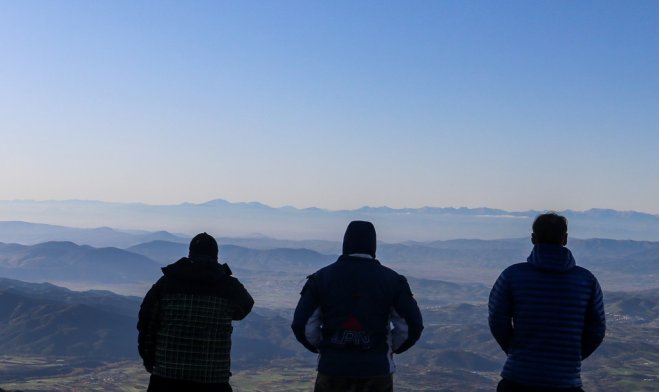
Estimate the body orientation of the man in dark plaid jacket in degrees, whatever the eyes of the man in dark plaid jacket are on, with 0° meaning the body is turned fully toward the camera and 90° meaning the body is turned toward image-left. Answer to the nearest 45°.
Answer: approximately 180°

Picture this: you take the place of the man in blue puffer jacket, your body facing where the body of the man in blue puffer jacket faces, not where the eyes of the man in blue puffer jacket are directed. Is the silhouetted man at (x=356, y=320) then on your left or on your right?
on your left

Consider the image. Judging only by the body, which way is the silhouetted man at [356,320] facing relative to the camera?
away from the camera

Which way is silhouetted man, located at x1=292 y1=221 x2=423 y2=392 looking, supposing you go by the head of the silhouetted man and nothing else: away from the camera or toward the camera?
away from the camera

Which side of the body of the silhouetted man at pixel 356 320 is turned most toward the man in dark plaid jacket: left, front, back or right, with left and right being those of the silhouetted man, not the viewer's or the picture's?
left

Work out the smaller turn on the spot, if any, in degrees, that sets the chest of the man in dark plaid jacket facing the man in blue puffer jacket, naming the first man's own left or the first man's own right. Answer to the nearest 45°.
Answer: approximately 135° to the first man's own right

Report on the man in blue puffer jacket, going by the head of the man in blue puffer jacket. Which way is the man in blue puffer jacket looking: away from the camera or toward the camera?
away from the camera

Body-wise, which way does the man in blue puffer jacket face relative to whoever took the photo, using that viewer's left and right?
facing away from the viewer

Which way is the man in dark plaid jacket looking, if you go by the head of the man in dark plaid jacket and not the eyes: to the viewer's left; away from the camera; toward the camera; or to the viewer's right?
away from the camera

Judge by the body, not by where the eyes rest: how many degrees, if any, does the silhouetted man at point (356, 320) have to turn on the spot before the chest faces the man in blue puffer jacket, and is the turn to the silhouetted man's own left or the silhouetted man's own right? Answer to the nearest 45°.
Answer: approximately 90° to the silhouetted man's own right

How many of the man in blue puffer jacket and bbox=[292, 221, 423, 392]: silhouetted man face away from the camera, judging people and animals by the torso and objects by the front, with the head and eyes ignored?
2

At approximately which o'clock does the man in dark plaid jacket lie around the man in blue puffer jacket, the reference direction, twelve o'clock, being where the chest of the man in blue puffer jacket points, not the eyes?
The man in dark plaid jacket is roughly at 9 o'clock from the man in blue puffer jacket.
